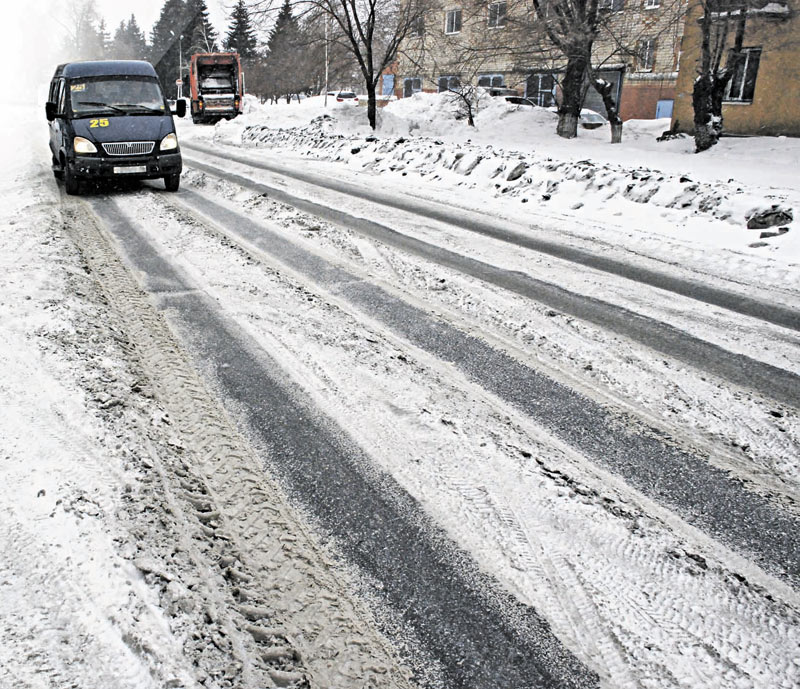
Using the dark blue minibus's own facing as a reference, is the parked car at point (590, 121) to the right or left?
on its left

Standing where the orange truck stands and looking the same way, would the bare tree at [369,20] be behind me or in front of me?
behind

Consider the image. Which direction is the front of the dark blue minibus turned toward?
toward the camera

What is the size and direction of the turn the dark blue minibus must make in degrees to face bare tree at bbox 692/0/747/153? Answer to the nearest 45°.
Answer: approximately 90° to its left

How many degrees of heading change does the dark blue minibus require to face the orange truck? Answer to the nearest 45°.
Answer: approximately 180°
